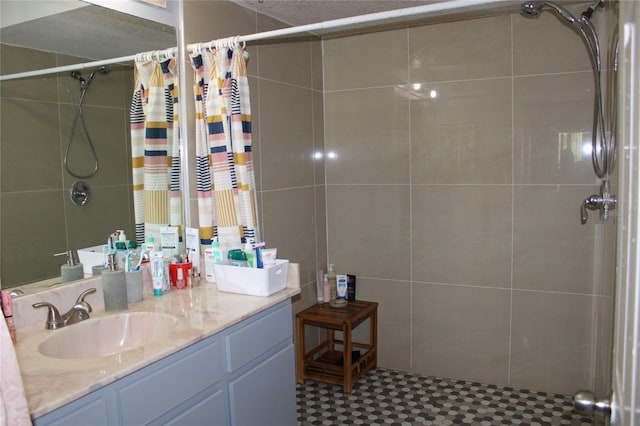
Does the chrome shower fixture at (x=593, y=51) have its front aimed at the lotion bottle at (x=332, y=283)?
yes

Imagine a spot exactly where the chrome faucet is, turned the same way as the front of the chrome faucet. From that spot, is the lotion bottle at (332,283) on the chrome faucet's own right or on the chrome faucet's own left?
on the chrome faucet's own left

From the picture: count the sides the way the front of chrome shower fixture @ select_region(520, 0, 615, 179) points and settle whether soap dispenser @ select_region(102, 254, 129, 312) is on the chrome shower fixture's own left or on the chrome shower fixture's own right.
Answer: on the chrome shower fixture's own left

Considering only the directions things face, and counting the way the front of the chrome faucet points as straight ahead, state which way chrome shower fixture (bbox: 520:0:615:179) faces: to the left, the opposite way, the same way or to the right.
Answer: the opposite way

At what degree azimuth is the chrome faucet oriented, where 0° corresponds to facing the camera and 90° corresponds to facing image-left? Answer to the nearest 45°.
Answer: approximately 315°

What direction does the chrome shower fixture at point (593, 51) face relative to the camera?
to the viewer's left

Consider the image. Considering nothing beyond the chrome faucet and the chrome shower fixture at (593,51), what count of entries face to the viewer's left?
1

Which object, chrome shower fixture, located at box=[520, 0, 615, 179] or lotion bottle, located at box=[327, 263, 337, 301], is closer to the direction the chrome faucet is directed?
the chrome shower fixture
